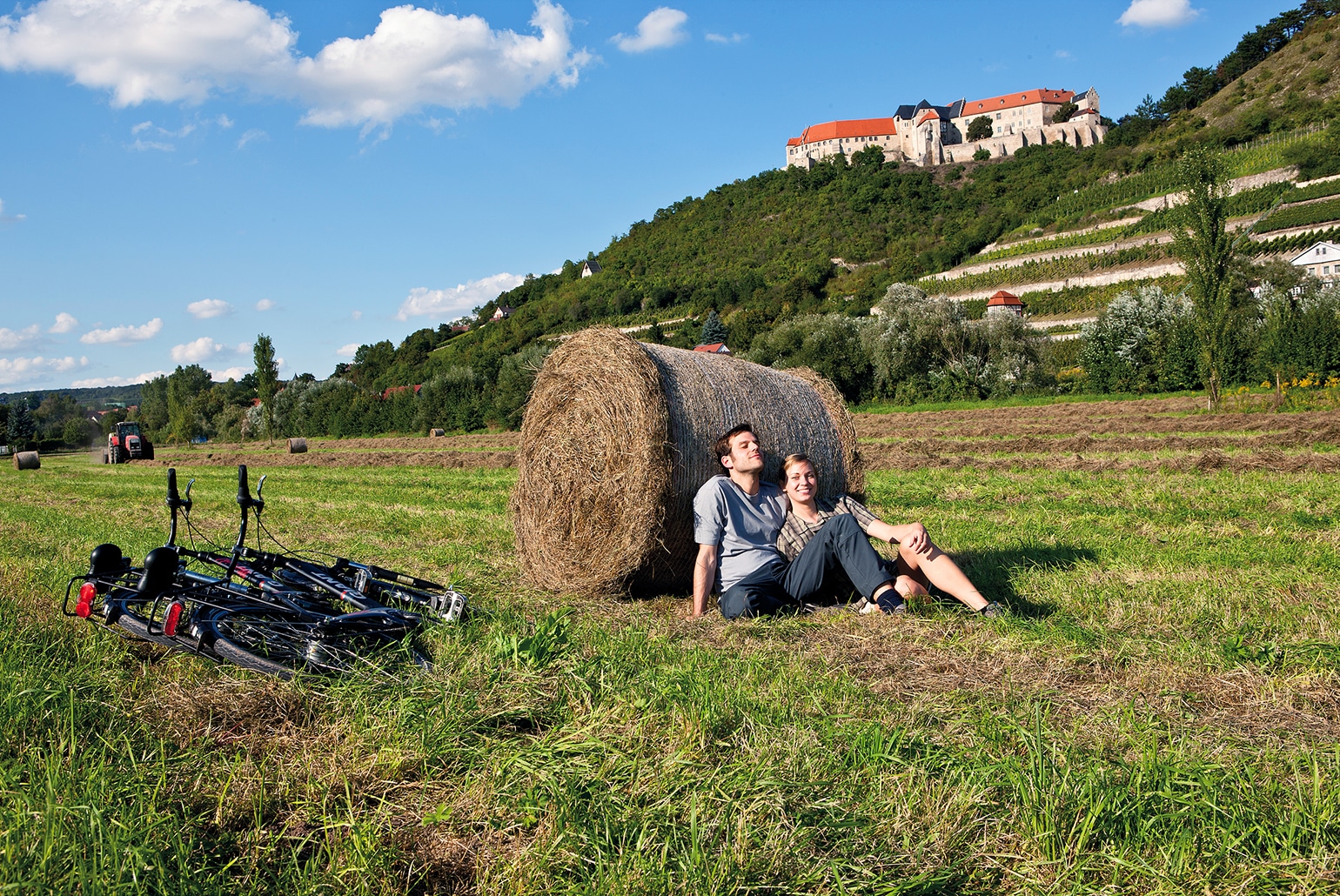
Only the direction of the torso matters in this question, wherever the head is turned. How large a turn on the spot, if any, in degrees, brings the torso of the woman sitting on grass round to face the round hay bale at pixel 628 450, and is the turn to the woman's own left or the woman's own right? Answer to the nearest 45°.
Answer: approximately 180°

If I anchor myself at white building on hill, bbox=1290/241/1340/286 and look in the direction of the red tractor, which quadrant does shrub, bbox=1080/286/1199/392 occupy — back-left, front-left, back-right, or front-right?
front-left

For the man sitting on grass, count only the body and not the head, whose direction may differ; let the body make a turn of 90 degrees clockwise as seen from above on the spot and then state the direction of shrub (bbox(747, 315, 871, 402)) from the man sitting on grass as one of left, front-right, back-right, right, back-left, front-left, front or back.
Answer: back-right

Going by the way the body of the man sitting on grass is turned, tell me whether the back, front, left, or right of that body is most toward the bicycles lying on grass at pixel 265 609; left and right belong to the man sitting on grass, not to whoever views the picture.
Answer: right

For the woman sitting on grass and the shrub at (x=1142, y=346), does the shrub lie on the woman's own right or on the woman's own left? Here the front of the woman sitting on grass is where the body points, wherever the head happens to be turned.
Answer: on the woman's own left

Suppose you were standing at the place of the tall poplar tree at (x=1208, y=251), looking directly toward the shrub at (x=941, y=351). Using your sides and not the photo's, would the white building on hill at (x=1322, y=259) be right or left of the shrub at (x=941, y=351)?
right

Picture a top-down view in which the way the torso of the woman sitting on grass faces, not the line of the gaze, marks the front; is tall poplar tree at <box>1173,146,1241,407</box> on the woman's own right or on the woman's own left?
on the woman's own left

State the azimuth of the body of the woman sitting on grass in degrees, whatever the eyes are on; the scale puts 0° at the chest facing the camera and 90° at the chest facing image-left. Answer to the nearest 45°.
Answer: approximately 315°

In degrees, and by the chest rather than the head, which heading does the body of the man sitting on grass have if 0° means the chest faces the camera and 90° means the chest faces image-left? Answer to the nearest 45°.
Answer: approximately 315°

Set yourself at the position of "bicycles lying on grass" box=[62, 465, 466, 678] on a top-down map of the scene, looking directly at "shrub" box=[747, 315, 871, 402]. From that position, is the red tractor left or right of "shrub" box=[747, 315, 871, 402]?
left
